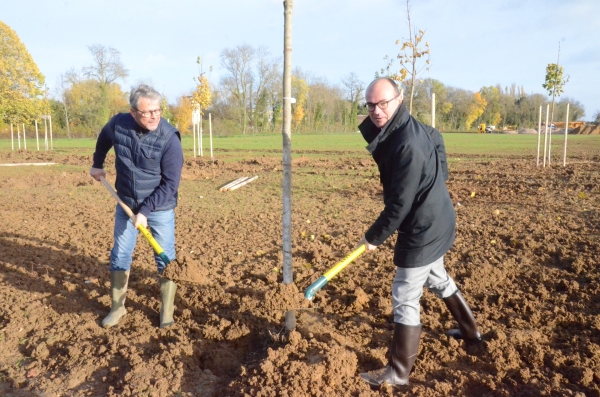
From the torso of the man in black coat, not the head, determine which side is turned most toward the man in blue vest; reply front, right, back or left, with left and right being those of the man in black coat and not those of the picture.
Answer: front

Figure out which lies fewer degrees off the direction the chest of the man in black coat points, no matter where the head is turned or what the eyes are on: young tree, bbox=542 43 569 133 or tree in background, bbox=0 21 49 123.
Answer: the tree in background

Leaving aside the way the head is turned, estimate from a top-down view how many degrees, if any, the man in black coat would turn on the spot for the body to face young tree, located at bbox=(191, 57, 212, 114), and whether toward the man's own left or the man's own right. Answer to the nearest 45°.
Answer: approximately 45° to the man's own right

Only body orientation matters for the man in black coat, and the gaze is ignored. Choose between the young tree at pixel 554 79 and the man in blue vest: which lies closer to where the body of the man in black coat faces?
the man in blue vest

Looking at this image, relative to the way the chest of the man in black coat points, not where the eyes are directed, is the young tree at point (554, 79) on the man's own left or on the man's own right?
on the man's own right

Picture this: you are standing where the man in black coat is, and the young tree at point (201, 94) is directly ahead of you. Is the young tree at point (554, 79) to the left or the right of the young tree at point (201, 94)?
right

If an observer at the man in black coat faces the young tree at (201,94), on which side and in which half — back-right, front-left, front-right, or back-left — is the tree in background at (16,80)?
front-left

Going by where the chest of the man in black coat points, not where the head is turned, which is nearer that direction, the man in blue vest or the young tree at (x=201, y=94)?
the man in blue vest

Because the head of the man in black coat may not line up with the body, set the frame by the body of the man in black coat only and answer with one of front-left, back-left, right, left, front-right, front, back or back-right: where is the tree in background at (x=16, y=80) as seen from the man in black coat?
front-right

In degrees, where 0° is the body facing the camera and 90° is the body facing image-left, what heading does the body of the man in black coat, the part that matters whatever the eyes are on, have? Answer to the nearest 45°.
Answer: approximately 90°
